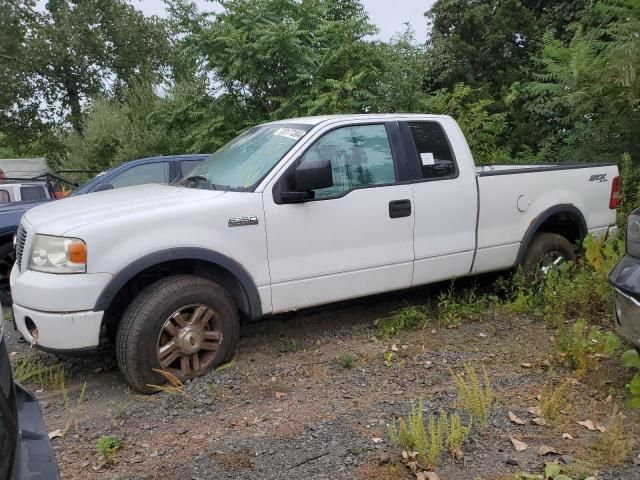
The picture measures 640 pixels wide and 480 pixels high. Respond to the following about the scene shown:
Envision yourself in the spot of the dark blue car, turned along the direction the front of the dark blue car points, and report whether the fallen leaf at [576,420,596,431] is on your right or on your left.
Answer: on your left

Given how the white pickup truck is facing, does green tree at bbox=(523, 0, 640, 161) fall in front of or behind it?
behind

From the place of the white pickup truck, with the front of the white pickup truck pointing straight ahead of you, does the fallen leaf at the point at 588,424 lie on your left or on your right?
on your left

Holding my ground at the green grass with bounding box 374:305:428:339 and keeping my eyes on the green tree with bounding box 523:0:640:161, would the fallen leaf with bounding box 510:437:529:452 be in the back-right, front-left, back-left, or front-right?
back-right

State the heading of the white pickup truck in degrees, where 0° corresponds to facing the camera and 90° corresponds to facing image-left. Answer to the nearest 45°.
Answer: approximately 45°

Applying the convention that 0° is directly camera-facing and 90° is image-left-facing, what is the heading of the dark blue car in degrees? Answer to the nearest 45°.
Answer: approximately 90°

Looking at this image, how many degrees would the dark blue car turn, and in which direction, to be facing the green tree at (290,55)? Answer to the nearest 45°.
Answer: approximately 135° to its right

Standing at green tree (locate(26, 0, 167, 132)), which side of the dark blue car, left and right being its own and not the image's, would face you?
right

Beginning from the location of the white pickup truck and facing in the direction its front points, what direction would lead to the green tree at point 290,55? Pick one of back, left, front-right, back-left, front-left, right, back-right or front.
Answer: back-right

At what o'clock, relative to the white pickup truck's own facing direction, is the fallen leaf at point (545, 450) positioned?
The fallen leaf is roughly at 9 o'clock from the white pickup truck.

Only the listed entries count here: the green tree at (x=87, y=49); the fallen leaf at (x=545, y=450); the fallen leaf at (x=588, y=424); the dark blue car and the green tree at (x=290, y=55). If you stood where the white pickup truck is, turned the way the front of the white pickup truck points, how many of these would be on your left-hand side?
2

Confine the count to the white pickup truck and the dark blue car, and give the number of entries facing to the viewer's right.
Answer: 0

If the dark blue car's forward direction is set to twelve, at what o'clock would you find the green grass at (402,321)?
The green grass is roughly at 8 o'clock from the dark blue car.
